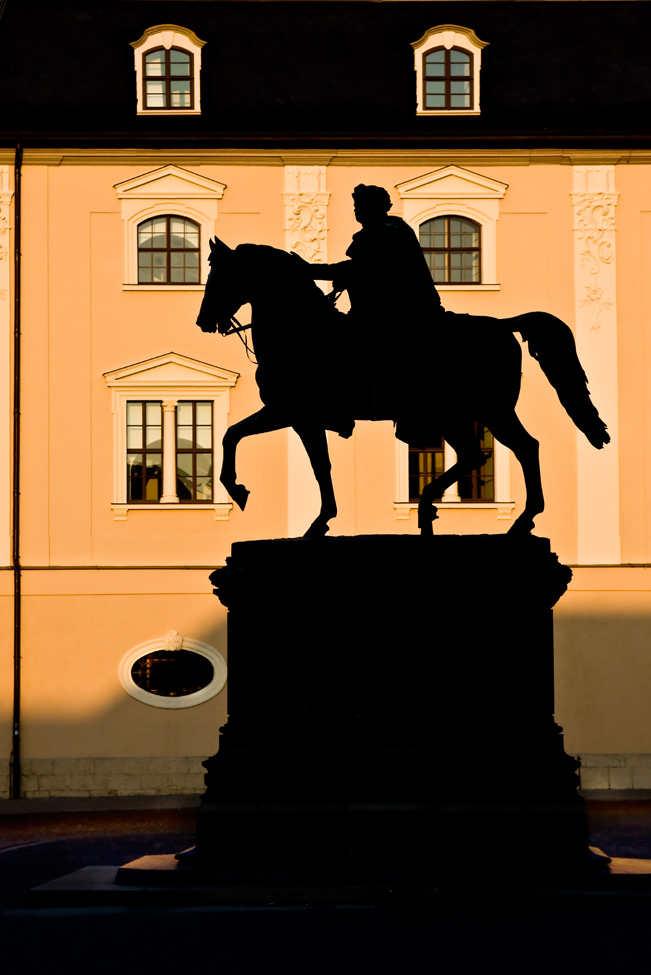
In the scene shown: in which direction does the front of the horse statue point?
to the viewer's left
